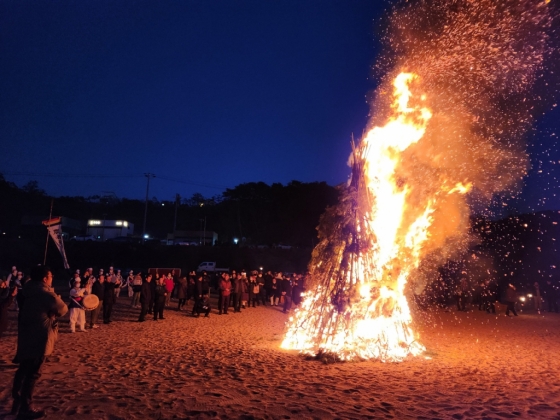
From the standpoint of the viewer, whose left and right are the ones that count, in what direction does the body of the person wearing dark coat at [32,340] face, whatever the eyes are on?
facing to the right of the viewer

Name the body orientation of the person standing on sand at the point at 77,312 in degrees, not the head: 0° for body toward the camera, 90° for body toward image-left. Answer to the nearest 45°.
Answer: approximately 315°

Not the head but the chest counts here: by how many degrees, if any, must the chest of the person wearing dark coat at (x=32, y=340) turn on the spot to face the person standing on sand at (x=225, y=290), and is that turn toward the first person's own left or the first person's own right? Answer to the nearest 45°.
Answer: approximately 45° to the first person's own left

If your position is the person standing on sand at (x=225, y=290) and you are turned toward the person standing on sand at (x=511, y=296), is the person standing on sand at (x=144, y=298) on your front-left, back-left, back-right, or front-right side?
back-right

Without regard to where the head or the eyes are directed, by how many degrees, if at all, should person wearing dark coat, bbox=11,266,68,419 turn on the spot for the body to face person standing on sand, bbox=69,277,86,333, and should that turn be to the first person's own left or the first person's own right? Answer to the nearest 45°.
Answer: approximately 90° to the first person's own left

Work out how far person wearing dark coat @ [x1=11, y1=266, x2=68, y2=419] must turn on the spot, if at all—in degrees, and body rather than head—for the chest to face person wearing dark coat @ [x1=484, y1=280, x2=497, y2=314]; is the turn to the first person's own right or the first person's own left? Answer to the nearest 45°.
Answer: approximately 45° to the first person's own left

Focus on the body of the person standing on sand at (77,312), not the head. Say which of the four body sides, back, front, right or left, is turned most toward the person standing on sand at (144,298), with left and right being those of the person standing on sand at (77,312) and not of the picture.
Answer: left

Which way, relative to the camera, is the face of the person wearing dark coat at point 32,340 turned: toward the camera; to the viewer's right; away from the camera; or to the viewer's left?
to the viewer's right
